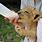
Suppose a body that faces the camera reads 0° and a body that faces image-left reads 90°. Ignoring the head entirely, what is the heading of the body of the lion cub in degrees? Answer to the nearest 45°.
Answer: approximately 90°
